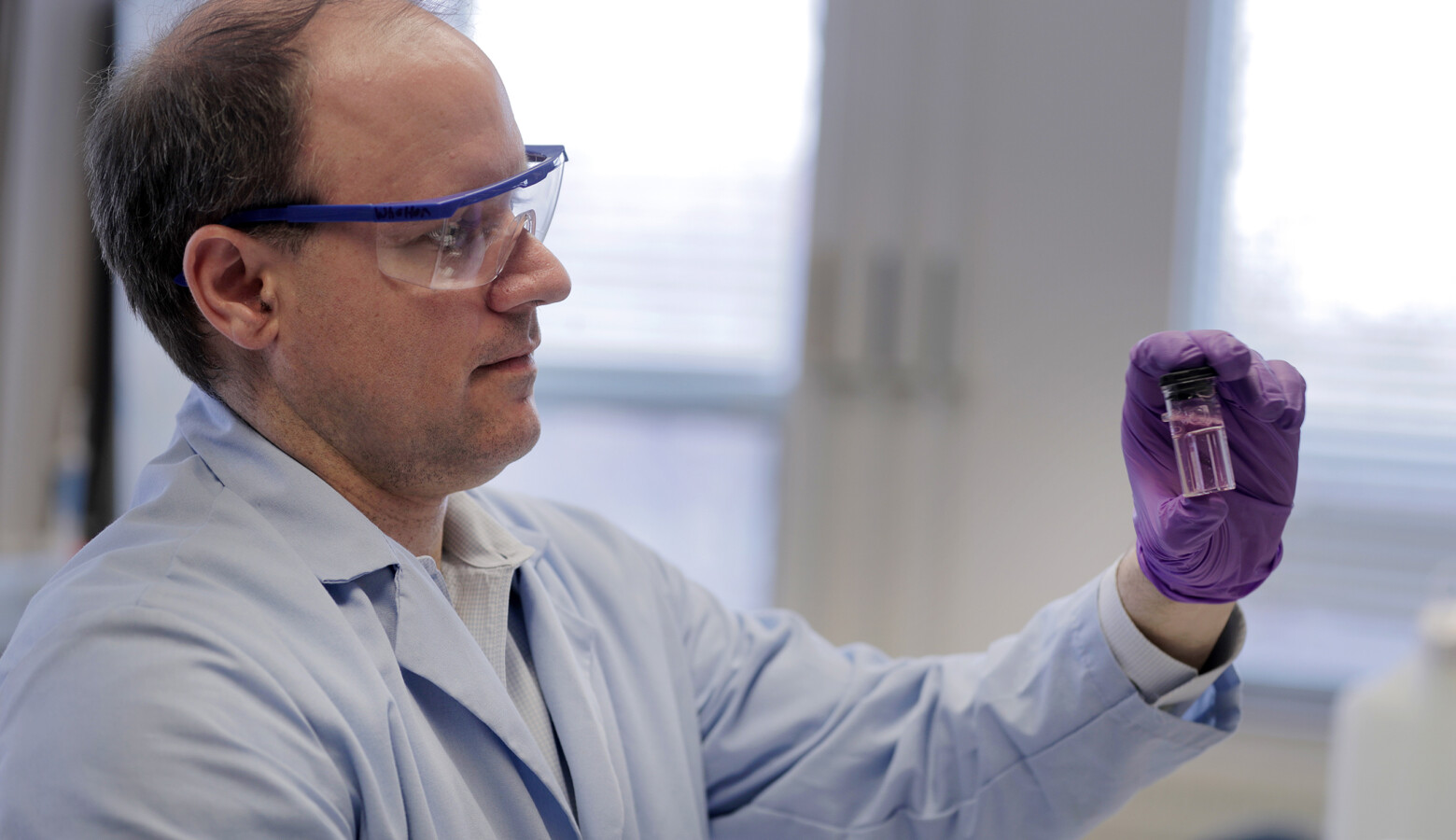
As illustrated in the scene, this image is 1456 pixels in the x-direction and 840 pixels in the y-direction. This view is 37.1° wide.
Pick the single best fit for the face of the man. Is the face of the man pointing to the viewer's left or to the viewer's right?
to the viewer's right
